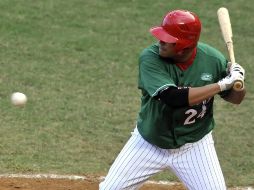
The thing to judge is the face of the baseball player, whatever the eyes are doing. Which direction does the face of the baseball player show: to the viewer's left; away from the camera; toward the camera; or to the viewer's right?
to the viewer's left

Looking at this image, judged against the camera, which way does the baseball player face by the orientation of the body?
toward the camera
